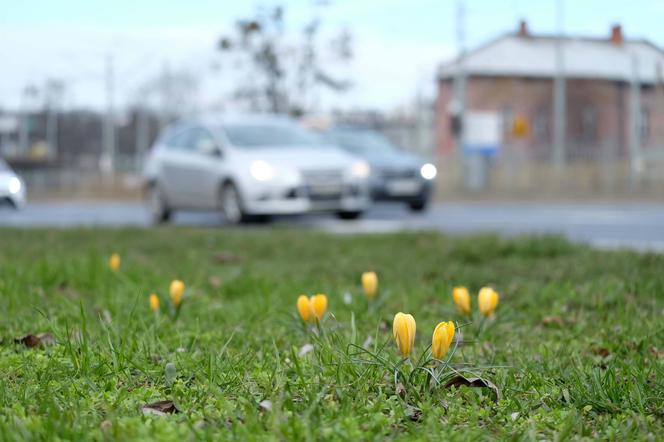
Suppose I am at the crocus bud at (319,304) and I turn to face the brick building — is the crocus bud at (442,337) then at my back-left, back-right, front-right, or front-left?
back-right

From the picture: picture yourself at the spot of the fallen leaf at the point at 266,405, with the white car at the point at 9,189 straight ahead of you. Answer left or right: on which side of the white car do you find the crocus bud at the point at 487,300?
right

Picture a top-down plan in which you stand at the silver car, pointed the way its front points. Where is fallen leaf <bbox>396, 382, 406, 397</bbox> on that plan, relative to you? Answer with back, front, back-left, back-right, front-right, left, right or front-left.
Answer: front-right

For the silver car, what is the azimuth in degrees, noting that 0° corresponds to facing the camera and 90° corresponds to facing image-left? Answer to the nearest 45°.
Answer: approximately 315°

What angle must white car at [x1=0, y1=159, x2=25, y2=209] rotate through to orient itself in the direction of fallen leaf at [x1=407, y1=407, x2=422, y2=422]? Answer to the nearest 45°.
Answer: approximately 45° to its right

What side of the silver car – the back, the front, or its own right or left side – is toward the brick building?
left

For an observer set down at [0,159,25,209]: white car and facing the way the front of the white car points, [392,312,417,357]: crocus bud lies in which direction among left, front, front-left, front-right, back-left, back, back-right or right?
front-right

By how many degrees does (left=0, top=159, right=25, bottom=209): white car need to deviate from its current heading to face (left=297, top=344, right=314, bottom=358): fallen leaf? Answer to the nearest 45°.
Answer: approximately 45° to its right

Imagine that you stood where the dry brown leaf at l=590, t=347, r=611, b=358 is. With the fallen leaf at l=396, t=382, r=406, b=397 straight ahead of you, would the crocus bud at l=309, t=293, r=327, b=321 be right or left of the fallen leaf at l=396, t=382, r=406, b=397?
right

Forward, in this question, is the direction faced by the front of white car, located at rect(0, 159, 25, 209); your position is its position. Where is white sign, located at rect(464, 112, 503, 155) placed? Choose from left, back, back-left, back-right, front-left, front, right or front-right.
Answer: left
